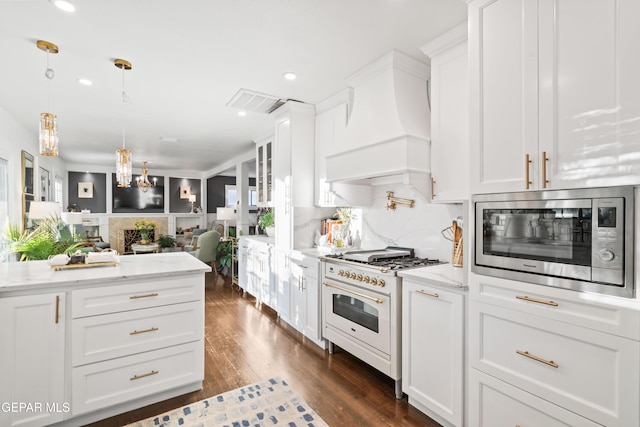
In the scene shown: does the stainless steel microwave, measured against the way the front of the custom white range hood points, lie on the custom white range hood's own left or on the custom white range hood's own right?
on the custom white range hood's own left

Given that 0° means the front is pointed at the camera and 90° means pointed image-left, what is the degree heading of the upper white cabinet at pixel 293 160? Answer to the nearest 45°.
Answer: approximately 45°

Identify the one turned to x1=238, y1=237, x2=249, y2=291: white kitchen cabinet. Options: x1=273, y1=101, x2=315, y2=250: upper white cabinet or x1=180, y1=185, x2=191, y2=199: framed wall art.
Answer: the framed wall art

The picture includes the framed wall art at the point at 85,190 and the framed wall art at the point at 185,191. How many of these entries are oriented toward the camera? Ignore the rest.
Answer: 2

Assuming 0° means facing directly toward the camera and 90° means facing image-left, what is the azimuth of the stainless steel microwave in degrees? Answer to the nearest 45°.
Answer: approximately 45°

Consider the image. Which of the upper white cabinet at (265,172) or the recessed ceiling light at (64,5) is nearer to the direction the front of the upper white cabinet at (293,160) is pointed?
the recessed ceiling light

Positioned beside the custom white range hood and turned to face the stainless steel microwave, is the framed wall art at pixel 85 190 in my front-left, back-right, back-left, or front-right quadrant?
back-right

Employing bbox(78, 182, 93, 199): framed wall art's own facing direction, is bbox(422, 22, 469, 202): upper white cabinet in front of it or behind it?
in front

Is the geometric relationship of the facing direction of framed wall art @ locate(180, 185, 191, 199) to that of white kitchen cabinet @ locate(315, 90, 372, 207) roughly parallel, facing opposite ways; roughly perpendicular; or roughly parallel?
roughly perpendicular

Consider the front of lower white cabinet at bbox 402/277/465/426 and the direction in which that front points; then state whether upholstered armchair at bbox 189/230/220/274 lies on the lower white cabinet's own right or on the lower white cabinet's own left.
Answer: on the lower white cabinet's own right

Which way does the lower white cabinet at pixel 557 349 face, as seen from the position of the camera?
facing the viewer and to the left of the viewer

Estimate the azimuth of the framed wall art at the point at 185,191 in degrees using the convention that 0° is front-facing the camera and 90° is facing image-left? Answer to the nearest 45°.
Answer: approximately 0°
